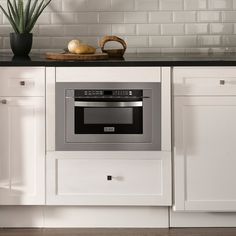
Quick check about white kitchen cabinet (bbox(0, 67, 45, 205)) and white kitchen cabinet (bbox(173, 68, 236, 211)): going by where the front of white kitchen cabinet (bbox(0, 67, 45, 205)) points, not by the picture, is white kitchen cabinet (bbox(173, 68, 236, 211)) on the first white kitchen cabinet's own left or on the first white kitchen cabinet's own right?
on the first white kitchen cabinet's own left

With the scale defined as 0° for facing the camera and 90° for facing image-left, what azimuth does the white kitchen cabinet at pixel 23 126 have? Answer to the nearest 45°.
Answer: approximately 0°
